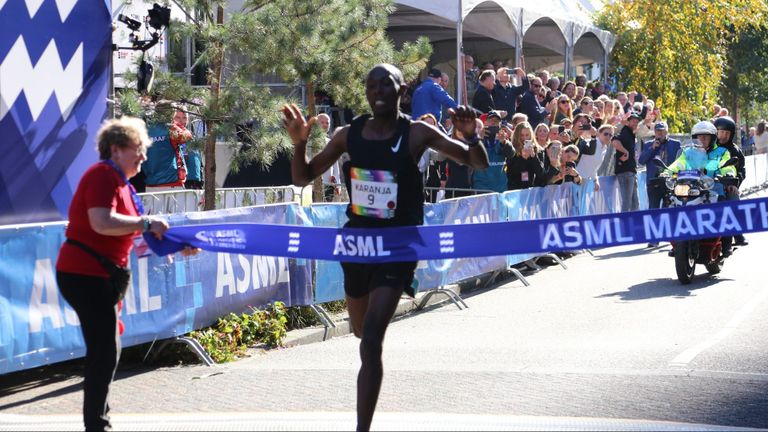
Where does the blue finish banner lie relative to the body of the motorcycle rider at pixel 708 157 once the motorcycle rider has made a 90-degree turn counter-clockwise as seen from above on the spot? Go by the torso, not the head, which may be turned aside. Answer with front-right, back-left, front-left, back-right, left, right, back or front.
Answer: front-right

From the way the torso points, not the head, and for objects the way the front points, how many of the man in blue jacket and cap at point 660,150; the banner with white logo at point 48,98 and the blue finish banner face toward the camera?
3

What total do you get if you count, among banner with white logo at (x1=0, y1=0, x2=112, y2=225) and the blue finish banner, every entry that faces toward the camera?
2

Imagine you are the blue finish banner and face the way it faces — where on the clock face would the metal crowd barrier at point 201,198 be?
The metal crowd barrier is roughly at 5 o'clock from the blue finish banner.

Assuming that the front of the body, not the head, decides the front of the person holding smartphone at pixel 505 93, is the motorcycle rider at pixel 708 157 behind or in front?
in front

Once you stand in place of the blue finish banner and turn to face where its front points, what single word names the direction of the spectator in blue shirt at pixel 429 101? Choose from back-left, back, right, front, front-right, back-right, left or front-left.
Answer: back

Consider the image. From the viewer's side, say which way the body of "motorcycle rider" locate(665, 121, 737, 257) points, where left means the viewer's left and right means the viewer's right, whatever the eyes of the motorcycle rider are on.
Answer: facing the viewer and to the left of the viewer

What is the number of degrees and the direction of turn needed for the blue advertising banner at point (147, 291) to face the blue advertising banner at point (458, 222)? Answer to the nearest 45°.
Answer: approximately 90° to its left

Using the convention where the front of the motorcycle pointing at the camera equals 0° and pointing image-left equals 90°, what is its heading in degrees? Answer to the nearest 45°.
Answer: approximately 45°

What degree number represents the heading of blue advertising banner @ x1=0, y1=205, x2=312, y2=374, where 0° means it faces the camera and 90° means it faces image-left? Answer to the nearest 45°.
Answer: approximately 315°
